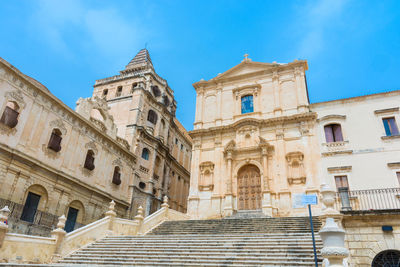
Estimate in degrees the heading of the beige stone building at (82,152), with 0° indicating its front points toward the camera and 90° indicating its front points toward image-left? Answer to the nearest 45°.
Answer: approximately 315°

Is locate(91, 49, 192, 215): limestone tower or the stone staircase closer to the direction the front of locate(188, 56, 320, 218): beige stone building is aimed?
the stone staircase

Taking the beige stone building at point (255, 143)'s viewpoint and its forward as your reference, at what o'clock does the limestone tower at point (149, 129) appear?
The limestone tower is roughly at 4 o'clock from the beige stone building.

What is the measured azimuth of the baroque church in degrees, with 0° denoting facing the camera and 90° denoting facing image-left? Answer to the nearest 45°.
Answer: approximately 0°

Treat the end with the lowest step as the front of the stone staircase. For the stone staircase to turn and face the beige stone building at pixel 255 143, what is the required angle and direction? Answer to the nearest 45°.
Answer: approximately 135° to its left

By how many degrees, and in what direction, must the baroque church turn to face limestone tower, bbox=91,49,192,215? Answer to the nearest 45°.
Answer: approximately 135° to its right

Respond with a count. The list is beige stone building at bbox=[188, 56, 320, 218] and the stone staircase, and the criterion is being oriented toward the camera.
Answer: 2
